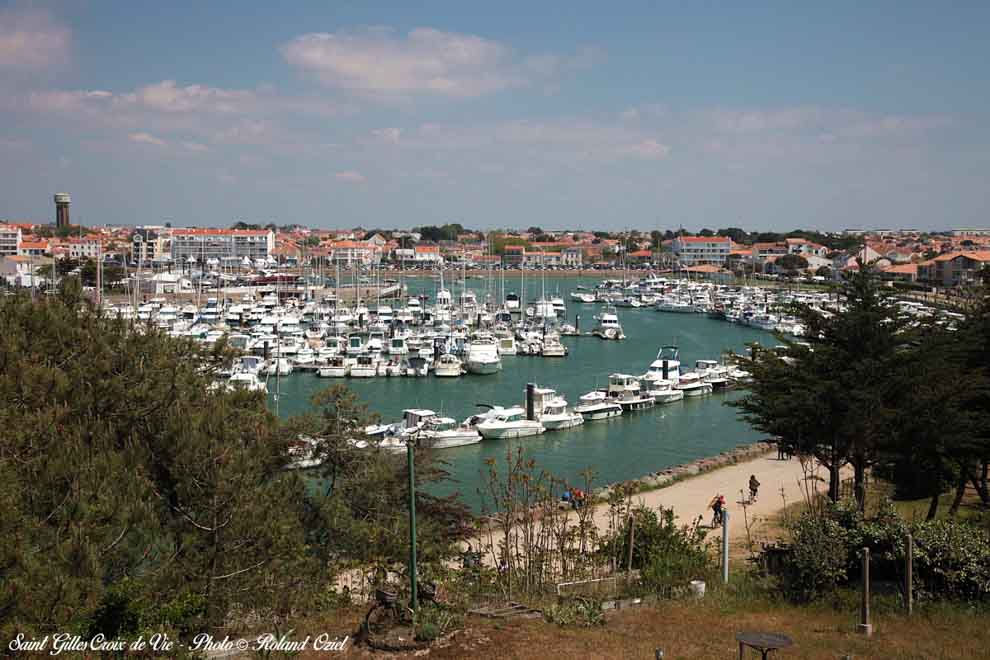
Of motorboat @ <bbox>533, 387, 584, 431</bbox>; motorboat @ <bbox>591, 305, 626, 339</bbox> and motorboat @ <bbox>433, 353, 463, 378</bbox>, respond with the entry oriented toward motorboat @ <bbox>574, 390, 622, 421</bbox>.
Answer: motorboat @ <bbox>591, 305, 626, 339</bbox>

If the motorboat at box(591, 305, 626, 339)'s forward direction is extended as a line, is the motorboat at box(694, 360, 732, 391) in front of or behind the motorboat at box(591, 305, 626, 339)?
in front

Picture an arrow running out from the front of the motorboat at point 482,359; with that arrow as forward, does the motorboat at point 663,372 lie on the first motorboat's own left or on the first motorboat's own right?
on the first motorboat's own left

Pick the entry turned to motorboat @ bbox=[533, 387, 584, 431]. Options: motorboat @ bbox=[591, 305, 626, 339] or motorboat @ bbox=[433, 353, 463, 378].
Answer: motorboat @ bbox=[591, 305, 626, 339]

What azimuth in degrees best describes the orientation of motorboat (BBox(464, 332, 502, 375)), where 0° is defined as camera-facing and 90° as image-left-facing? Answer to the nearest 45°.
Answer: approximately 0°

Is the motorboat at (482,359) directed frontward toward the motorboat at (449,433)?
yes
